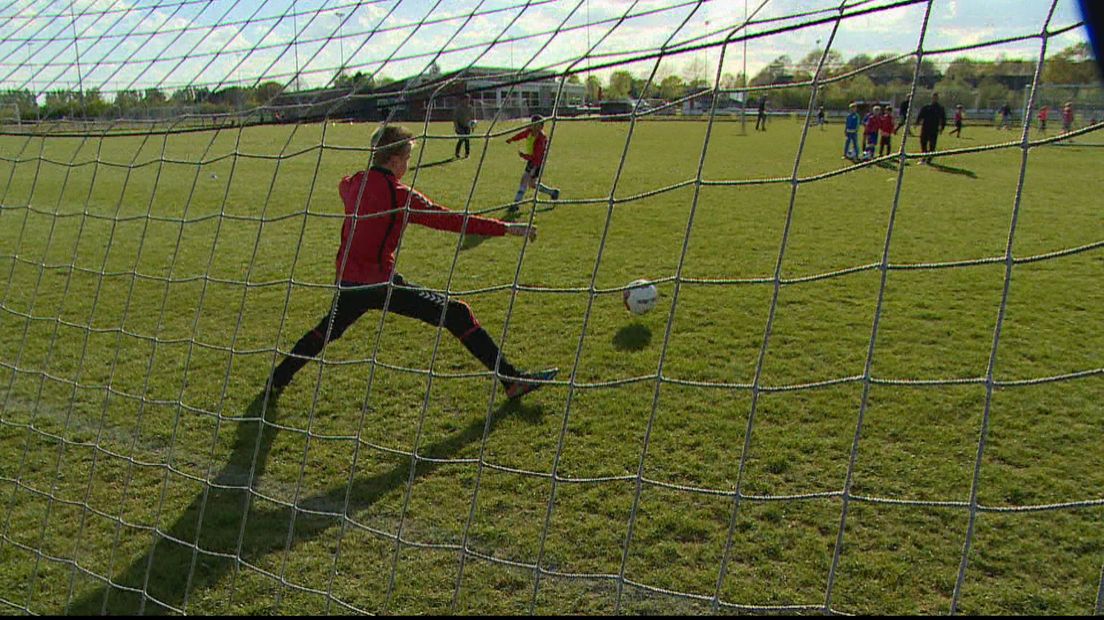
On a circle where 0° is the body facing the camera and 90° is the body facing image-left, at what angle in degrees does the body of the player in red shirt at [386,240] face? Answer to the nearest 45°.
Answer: approximately 225°

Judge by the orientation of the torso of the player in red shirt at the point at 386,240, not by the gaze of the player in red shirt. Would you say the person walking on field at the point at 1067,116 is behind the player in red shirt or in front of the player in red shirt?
in front

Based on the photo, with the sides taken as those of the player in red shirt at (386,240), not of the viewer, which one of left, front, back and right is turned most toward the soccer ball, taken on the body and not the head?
front

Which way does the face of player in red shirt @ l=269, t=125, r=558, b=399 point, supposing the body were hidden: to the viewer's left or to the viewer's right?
to the viewer's right

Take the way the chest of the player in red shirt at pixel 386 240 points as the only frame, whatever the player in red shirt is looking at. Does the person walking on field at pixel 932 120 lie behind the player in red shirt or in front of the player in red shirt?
in front
